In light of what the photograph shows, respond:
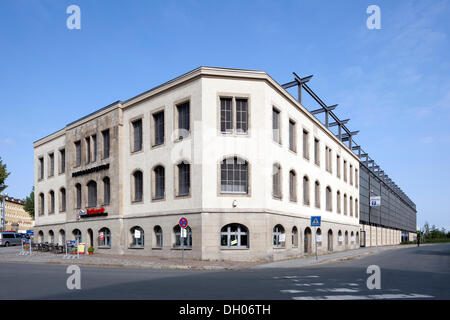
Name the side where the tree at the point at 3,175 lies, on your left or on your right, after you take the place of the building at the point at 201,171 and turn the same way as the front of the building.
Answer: on your right

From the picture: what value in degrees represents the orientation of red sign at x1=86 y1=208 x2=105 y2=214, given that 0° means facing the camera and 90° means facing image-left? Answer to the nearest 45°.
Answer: approximately 45°

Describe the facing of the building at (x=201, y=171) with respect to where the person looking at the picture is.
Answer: facing the viewer and to the left of the viewer
